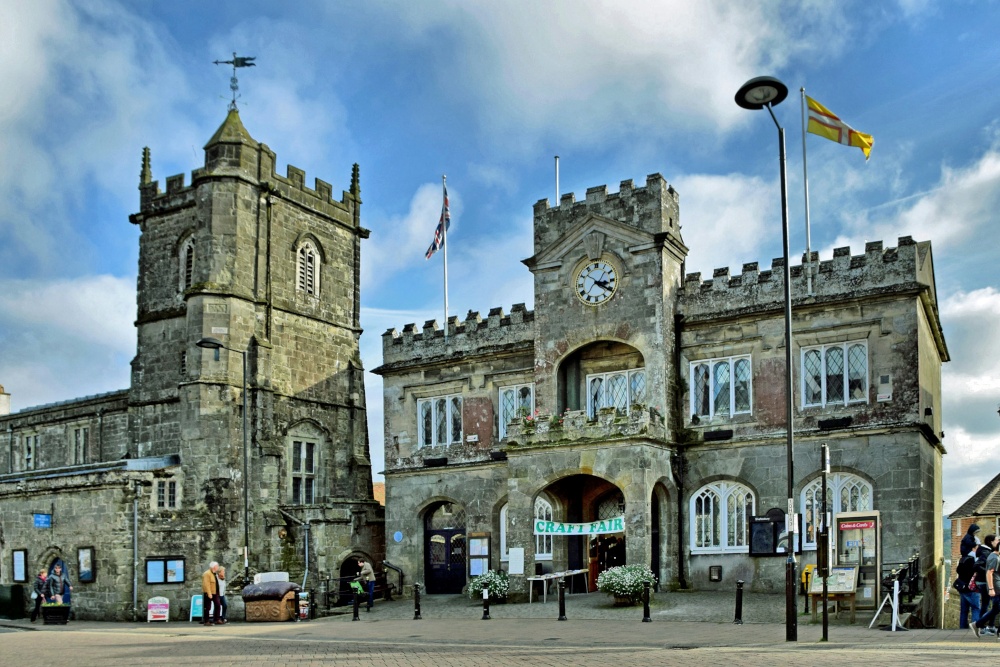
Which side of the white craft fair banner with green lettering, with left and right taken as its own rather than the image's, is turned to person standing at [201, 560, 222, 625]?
right

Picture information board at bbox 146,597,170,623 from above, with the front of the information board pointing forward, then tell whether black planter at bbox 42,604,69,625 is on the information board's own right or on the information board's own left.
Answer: on the information board's own right

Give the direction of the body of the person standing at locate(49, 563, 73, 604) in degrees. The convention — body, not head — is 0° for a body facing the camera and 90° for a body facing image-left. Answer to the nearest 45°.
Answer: approximately 0°

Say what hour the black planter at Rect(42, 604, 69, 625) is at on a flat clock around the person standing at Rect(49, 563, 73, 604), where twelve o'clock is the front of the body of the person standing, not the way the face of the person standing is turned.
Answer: The black planter is roughly at 12 o'clock from the person standing.

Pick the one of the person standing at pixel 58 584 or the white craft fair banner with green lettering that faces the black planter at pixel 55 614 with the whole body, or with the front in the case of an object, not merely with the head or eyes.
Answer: the person standing

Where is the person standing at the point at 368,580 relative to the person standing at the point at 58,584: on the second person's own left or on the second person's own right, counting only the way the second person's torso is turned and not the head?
on the second person's own left
